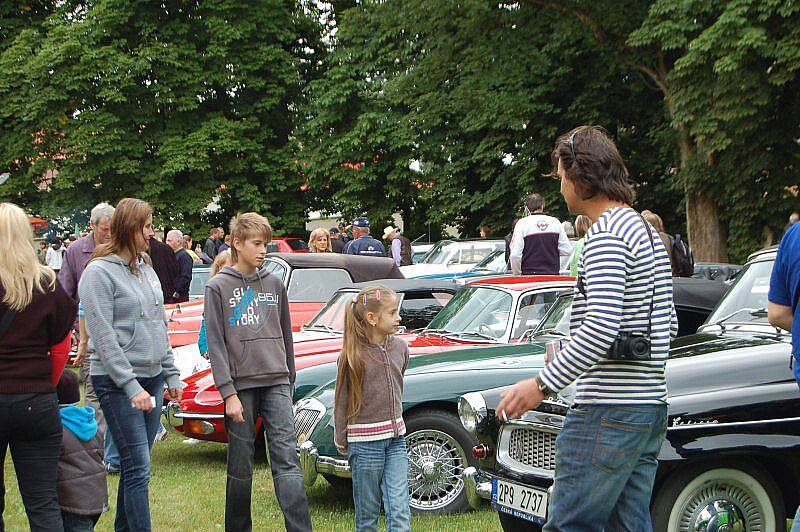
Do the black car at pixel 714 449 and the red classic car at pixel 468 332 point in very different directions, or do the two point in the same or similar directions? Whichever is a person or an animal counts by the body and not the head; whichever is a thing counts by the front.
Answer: same or similar directions

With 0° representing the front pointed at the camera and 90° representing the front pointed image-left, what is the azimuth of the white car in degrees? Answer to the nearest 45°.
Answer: approximately 45°

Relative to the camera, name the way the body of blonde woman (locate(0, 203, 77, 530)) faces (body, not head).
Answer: away from the camera

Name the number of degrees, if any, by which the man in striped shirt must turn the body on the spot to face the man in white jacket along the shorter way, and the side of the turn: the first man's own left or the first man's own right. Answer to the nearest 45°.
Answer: approximately 45° to the first man's own right

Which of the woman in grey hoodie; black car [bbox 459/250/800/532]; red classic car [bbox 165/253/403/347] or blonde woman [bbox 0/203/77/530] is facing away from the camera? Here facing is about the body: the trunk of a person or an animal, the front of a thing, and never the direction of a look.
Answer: the blonde woman

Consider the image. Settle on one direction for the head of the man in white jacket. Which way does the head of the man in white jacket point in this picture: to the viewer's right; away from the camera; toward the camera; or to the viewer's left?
away from the camera

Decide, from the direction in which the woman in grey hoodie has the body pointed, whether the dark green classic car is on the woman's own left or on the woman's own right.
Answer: on the woman's own left

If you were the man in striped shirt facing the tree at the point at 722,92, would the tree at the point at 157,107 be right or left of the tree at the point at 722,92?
left

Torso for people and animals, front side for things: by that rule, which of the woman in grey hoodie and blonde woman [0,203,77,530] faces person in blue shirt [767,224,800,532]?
the woman in grey hoodie

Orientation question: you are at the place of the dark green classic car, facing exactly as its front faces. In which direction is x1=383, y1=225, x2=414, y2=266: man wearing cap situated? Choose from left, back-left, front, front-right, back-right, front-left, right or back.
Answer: back-right

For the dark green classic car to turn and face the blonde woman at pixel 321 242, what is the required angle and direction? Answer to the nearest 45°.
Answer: approximately 135° to its right

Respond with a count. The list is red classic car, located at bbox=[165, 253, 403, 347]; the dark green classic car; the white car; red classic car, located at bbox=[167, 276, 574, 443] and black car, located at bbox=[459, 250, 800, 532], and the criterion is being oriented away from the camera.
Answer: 0

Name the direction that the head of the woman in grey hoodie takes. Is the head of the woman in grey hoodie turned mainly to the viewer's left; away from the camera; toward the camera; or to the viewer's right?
to the viewer's right

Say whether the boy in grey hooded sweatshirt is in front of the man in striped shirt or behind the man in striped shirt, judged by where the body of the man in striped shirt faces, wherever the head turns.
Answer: in front

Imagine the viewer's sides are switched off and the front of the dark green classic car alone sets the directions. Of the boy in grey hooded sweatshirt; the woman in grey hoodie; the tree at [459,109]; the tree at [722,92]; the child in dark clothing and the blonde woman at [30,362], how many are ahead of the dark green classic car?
4

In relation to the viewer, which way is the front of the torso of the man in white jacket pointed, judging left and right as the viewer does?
facing away from the viewer

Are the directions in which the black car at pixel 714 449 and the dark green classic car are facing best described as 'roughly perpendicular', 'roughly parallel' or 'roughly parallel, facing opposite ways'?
roughly parallel

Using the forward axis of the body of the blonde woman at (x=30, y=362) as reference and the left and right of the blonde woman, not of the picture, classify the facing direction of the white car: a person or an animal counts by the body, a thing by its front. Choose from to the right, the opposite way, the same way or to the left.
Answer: to the left

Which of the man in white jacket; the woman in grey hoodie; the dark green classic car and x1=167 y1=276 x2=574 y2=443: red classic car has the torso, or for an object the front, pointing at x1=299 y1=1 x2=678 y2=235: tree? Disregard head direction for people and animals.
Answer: the man in white jacket

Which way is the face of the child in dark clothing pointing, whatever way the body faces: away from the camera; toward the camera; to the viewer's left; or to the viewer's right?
away from the camera

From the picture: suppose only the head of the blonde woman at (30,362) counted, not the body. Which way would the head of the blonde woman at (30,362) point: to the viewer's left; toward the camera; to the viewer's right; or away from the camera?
away from the camera
